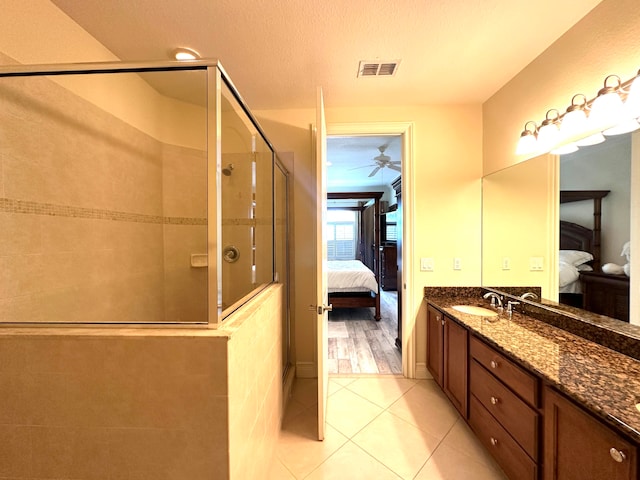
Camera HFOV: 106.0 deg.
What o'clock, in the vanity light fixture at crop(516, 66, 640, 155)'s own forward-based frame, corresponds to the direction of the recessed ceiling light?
The recessed ceiling light is roughly at 12 o'clock from the vanity light fixture.

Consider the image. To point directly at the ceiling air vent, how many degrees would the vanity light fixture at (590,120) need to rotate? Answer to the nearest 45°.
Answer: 0° — it already faces it

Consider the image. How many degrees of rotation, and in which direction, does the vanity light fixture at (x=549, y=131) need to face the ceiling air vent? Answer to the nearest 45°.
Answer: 0° — it already faces it

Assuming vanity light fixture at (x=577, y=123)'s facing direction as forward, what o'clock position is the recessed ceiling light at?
The recessed ceiling light is roughly at 12 o'clock from the vanity light fixture.
